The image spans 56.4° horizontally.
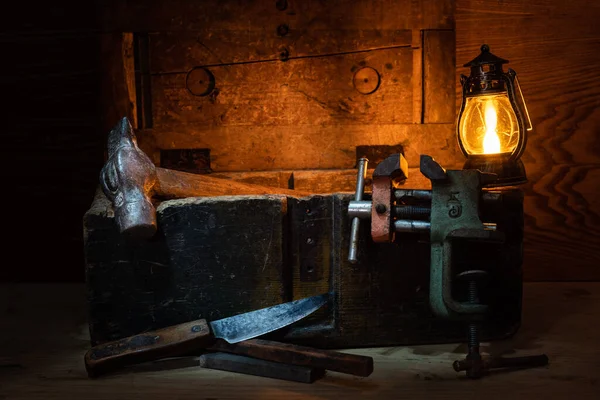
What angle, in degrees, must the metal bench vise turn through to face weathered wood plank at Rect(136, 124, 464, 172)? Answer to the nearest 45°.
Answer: approximately 45° to its right

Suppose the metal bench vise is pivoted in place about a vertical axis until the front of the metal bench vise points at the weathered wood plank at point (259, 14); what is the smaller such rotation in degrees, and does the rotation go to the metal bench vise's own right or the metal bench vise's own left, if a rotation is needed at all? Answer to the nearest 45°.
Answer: approximately 45° to the metal bench vise's own right

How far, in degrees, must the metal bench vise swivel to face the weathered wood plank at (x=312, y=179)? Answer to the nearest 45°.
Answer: approximately 45° to its right

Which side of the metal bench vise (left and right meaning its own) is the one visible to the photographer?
left

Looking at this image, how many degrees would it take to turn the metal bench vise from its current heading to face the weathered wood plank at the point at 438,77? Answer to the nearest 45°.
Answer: approximately 90° to its right
